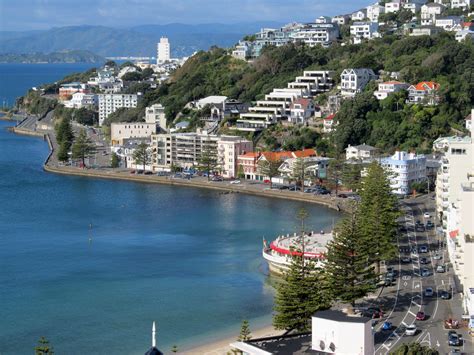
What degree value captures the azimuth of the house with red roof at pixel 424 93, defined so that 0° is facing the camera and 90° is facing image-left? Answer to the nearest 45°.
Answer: approximately 45°

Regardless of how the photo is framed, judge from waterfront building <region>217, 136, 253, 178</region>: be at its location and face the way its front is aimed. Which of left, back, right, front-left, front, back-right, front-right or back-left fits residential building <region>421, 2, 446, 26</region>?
back

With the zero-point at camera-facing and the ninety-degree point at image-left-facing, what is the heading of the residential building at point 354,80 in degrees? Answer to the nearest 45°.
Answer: approximately 45°

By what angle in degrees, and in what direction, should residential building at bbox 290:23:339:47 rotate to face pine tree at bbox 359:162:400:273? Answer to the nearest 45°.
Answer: approximately 45° to its left

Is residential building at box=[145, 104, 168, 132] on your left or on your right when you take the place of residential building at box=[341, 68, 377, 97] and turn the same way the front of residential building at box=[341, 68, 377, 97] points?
on your right

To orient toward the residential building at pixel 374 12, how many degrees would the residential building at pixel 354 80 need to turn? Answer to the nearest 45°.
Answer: approximately 135° to its right

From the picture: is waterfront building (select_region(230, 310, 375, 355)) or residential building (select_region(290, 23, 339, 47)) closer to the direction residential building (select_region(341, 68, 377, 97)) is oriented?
the waterfront building

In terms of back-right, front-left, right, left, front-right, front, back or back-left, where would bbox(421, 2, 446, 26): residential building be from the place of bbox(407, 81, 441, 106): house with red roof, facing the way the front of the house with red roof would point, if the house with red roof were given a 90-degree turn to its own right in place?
front-right

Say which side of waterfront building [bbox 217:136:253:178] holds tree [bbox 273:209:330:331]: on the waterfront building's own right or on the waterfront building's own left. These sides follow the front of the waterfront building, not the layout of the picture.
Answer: on the waterfront building's own left

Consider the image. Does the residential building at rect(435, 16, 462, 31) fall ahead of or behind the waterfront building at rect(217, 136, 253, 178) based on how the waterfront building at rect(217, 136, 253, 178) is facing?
behind

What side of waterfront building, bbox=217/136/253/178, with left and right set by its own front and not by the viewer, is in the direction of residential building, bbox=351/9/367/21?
back
